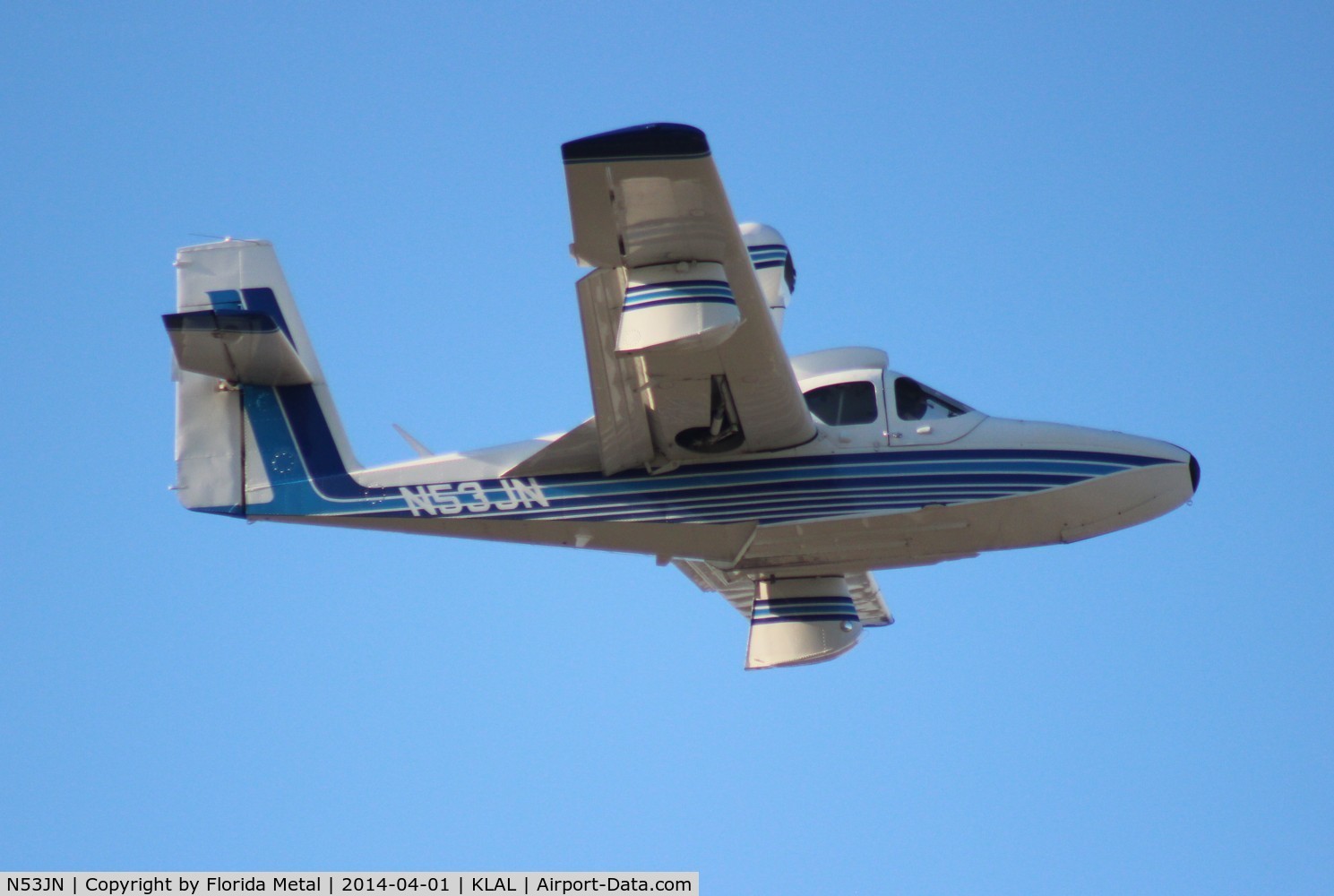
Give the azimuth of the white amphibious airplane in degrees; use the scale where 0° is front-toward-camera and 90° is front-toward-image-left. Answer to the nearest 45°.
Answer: approximately 270°
